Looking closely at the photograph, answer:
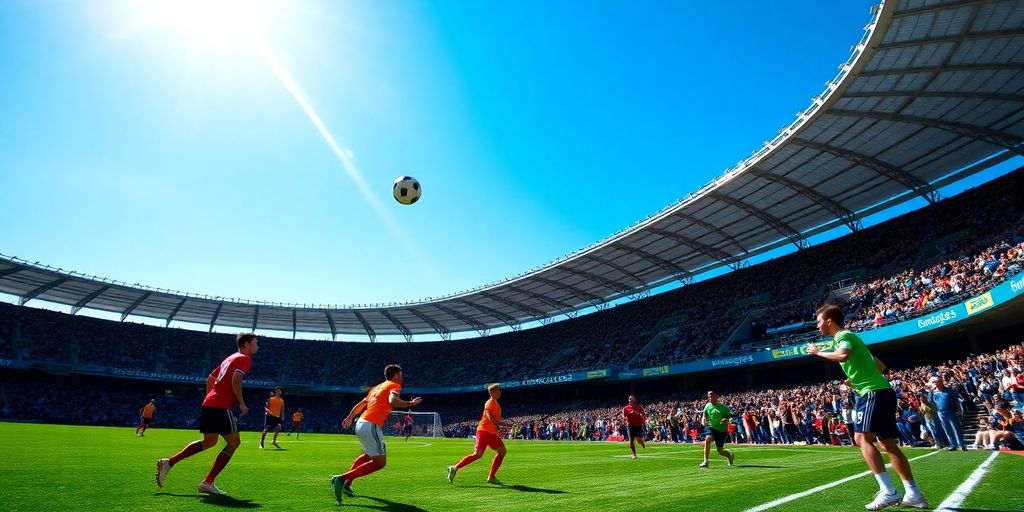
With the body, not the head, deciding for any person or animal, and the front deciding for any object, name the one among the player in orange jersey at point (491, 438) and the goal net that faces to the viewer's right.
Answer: the player in orange jersey

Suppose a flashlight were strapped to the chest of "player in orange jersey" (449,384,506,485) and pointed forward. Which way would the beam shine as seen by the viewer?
to the viewer's right

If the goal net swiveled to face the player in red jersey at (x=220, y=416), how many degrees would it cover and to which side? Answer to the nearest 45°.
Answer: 0° — it already faces them

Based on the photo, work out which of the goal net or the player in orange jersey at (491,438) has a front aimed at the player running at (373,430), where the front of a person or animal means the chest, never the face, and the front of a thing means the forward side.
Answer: the goal net

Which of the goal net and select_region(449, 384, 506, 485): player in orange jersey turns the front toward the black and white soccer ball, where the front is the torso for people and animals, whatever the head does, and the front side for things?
the goal net

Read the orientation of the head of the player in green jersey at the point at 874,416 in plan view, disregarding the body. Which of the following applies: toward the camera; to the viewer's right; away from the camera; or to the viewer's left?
to the viewer's left

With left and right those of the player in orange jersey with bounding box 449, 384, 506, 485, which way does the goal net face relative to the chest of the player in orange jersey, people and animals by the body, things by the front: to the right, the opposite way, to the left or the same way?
to the right

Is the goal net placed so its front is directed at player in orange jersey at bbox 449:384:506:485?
yes

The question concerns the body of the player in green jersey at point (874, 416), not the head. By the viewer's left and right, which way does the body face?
facing to the left of the viewer

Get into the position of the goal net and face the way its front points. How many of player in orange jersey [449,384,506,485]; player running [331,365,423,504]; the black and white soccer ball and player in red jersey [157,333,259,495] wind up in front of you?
4

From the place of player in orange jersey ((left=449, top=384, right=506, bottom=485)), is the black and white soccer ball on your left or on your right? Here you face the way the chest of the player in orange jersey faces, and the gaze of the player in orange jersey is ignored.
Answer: on your right

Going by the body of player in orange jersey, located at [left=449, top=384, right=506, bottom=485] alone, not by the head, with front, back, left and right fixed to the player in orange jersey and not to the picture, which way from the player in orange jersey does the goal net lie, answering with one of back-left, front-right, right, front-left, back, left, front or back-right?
left
